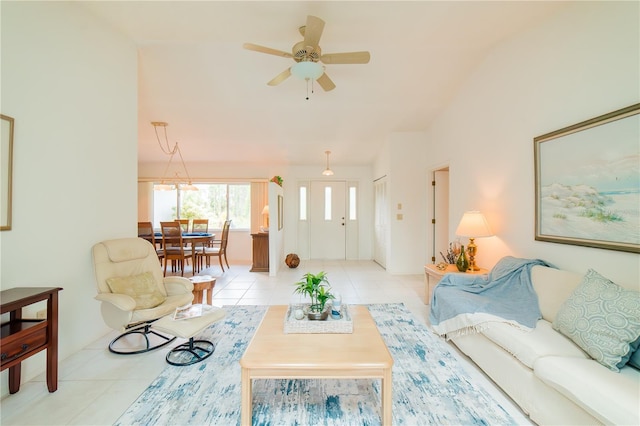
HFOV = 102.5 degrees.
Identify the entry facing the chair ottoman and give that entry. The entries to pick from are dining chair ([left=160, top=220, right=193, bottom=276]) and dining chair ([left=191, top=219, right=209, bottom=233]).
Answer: dining chair ([left=191, top=219, right=209, bottom=233])

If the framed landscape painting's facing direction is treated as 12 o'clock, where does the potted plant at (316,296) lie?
The potted plant is roughly at 12 o'clock from the framed landscape painting.

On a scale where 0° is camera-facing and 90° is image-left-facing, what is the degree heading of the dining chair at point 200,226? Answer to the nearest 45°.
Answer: approximately 0°

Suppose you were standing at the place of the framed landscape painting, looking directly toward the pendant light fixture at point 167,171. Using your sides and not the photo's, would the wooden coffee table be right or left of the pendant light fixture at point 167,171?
left

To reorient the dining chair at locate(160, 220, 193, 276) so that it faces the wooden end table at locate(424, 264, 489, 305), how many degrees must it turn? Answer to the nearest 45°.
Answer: approximately 90° to its right

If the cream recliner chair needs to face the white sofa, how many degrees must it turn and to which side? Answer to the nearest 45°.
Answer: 0° — it already faces it

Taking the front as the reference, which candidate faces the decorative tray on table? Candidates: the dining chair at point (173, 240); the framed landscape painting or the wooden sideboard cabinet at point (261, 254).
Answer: the framed landscape painting
